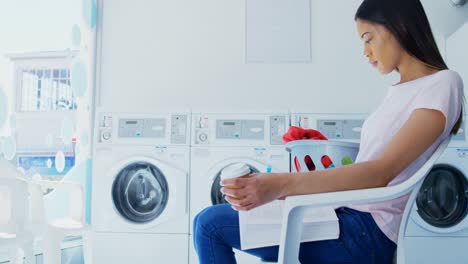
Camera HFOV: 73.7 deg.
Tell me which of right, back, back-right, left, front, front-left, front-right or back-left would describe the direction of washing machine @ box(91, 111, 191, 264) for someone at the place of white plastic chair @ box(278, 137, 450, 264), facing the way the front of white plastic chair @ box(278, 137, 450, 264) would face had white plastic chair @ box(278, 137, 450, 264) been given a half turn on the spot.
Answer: back-left

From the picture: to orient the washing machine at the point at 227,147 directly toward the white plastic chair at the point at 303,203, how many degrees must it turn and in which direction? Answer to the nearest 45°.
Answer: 0° — it already faces it

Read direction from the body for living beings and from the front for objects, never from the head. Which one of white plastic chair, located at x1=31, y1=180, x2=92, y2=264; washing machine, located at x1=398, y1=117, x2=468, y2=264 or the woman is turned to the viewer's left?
the woman

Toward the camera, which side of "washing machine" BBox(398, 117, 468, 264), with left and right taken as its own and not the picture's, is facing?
front

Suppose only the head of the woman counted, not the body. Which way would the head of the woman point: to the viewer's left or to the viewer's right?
to the viewer's left

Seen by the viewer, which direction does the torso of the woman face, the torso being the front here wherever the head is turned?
to the viewer's left

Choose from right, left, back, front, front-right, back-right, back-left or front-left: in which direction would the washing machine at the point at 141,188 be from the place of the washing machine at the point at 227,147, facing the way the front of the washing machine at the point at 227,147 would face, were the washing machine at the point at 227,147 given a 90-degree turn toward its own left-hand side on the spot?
back

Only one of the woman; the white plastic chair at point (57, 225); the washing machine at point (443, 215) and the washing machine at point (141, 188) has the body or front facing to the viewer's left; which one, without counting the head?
the woman

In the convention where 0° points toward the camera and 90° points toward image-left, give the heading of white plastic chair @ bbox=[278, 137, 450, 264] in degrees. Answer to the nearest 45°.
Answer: approximately 90°

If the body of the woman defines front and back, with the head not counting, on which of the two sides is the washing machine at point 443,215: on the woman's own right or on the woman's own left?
on the woman's own right
